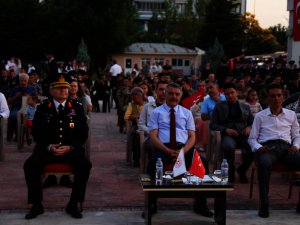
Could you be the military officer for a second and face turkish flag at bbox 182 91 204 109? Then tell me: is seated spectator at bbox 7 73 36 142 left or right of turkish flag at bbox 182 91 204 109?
left

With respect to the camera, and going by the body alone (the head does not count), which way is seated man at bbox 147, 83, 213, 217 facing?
toward the camera

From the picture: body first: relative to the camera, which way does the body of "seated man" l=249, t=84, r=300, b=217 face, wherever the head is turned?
toward the camera

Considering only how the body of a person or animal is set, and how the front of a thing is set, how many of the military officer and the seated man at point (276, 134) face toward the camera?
2

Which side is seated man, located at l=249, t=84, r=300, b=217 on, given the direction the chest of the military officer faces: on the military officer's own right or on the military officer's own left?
on the military officer's own left

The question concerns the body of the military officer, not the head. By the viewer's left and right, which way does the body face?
facing the viewer

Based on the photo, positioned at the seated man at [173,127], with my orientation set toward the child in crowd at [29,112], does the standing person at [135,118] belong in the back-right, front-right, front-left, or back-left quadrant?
front-right
